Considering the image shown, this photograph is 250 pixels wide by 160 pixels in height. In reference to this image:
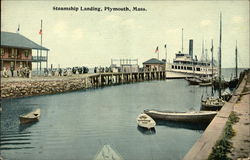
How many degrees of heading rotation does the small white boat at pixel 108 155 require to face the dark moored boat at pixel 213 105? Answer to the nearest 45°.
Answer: approximately 45° to its right

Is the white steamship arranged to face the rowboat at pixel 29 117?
no

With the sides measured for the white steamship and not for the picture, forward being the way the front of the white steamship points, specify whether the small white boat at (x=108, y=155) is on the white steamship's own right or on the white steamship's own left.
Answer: on the white steamship's own left

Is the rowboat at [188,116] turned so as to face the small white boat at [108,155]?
no

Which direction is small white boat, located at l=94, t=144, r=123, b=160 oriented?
away from the camera

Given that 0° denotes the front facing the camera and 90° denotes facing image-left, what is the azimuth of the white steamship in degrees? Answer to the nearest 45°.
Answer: approximately 90°

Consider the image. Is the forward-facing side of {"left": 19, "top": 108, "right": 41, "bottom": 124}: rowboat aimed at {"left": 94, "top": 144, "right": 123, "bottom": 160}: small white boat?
no

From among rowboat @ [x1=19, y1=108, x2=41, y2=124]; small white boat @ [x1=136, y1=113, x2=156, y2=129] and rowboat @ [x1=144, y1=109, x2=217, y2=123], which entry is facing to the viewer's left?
rowboat @ [x1=144, y1=109, x2=217, y2=123]

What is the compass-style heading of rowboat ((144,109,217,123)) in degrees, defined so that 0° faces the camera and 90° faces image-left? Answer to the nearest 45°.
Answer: approximately 90°

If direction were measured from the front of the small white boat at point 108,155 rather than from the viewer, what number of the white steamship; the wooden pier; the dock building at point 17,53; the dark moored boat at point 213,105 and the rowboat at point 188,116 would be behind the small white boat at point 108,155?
0

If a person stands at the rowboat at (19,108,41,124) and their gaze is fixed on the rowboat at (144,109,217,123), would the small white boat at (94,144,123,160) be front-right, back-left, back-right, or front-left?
front-right

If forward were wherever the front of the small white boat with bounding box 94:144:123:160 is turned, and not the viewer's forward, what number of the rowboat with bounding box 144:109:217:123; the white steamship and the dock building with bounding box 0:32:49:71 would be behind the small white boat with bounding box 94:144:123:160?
0

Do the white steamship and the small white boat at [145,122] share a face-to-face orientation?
no
